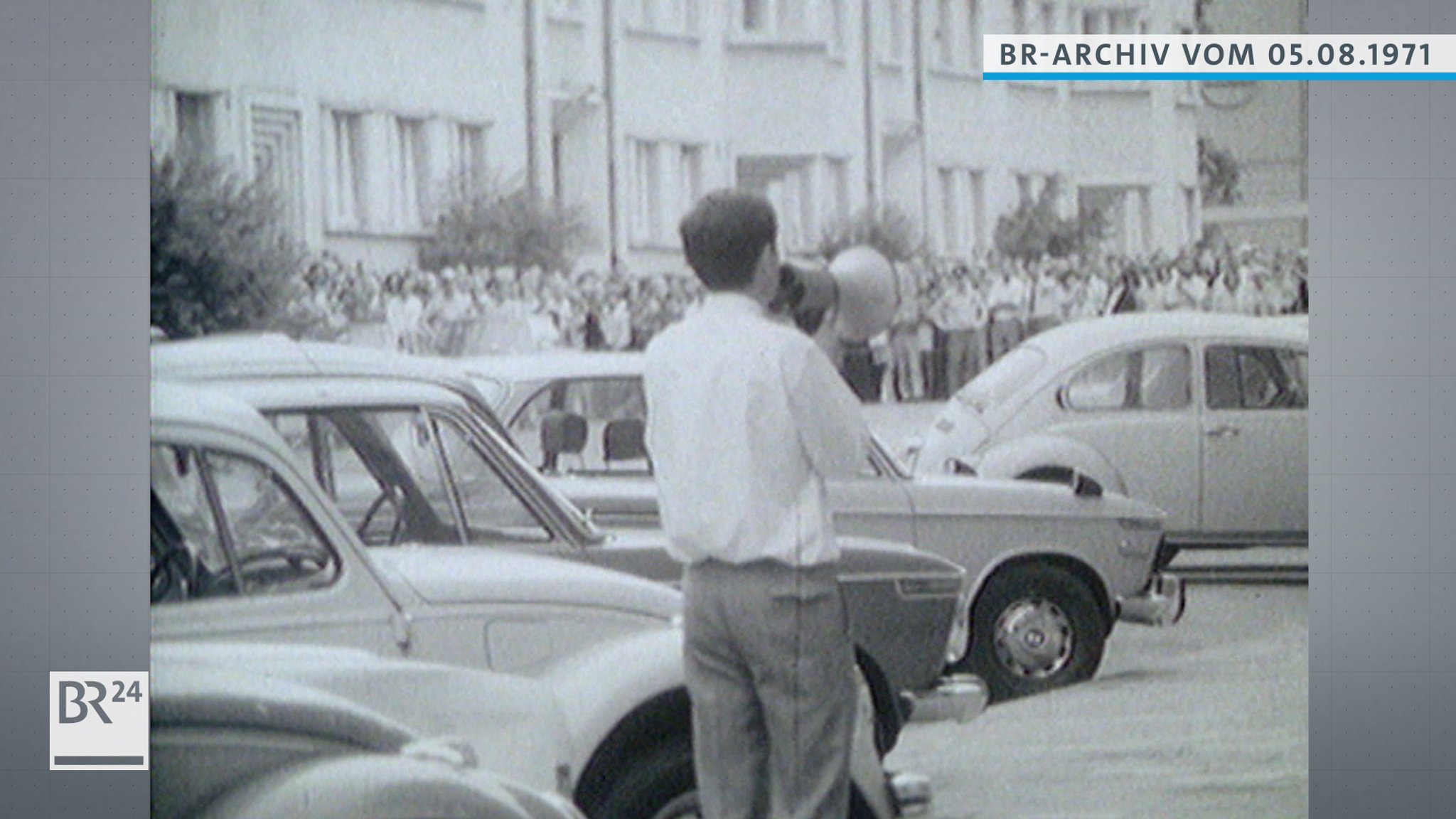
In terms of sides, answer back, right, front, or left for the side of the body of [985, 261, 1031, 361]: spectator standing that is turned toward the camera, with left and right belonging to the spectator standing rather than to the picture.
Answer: front

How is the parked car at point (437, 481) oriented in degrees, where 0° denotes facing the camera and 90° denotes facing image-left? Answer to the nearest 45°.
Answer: approximately 270°

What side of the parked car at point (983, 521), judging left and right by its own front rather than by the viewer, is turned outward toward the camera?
right

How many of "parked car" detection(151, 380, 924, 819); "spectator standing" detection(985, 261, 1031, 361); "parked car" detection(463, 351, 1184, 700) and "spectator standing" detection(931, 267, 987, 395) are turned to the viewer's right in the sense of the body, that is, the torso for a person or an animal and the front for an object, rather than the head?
2

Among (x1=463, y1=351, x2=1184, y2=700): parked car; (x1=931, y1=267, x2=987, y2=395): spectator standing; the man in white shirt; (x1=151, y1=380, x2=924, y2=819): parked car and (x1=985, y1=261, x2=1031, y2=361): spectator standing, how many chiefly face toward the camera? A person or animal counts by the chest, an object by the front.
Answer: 2

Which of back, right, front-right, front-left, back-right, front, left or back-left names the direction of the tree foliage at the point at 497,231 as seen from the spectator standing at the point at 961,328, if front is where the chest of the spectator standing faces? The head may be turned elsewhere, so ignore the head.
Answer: right

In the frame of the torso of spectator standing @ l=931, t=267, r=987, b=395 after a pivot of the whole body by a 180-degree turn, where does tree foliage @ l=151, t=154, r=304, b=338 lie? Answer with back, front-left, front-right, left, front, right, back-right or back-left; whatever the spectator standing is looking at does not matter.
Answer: left

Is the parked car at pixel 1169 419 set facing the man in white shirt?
no

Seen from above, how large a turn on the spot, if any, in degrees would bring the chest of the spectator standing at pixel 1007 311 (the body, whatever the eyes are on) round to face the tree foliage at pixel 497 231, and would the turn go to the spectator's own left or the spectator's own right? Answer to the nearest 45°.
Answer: approximately 90° to the spectator's own right

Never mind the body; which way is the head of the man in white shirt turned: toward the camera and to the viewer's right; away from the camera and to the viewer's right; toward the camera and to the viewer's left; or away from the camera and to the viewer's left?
away from the camera and to the viewer's right
